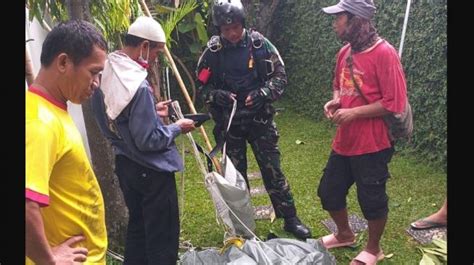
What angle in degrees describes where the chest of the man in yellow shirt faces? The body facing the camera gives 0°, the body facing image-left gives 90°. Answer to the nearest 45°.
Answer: approximately 270°

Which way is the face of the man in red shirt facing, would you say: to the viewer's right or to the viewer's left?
to the viewer's left

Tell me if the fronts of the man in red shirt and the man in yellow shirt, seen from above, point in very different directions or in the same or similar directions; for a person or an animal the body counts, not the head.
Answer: very different directions

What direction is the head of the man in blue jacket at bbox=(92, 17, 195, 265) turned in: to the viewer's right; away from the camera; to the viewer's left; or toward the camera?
to the viewer's right

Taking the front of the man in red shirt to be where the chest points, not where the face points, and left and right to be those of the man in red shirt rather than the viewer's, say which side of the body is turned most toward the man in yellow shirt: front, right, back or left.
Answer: front

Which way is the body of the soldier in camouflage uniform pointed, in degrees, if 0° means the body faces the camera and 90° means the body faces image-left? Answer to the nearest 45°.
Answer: approximately 0°

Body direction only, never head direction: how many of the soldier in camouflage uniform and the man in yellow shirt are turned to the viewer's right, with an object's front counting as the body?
1

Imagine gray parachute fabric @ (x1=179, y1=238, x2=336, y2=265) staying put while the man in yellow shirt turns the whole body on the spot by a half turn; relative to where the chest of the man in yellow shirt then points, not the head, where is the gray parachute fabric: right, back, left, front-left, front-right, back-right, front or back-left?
back-right

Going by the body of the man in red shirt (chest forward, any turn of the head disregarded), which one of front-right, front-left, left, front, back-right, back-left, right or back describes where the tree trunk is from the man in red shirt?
front-right

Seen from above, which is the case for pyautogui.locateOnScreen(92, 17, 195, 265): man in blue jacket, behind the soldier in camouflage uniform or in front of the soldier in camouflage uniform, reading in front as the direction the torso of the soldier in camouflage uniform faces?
in front

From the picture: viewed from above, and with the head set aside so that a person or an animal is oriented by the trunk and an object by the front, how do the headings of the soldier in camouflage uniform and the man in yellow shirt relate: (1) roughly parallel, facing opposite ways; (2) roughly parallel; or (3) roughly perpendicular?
roughly perpendicular
